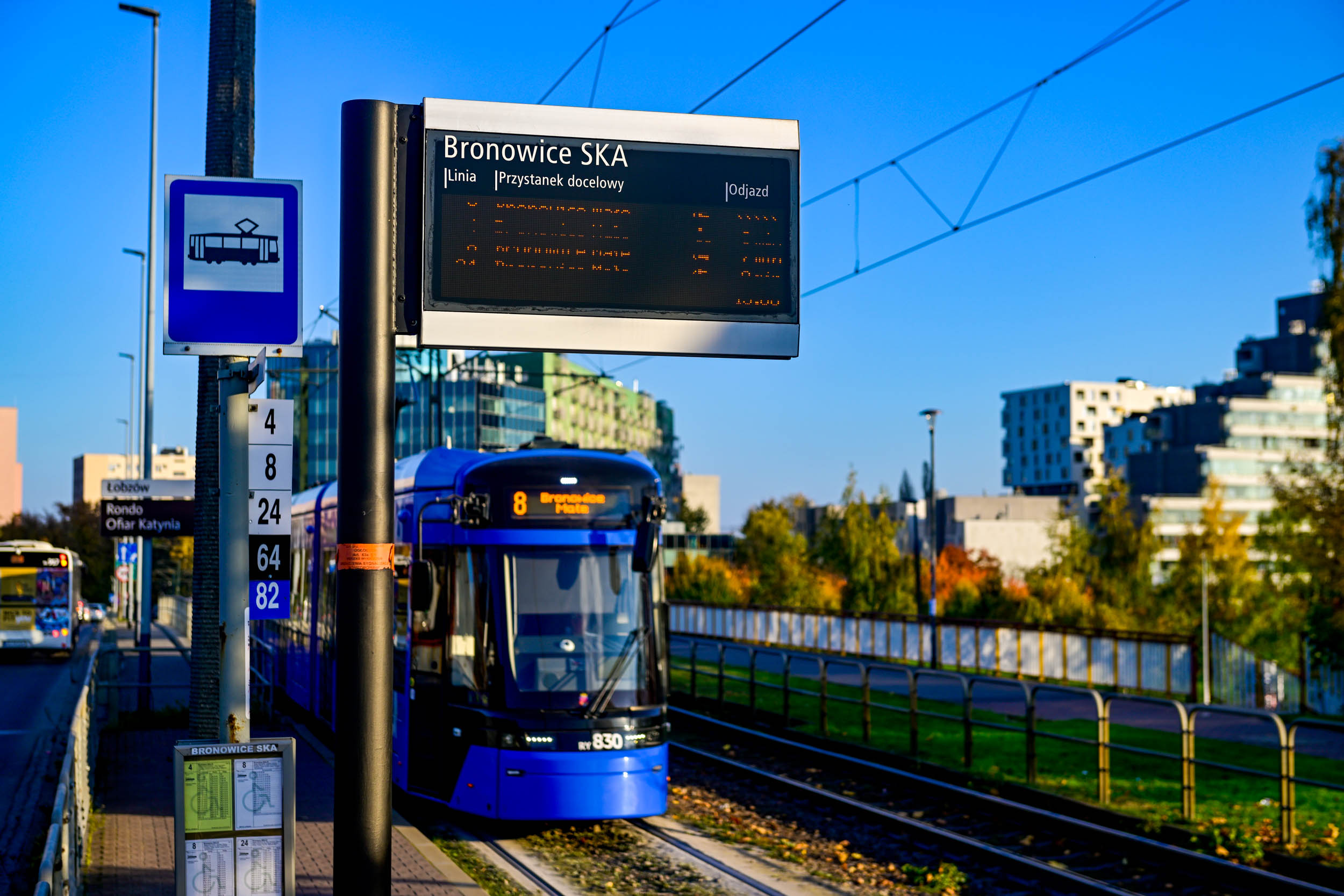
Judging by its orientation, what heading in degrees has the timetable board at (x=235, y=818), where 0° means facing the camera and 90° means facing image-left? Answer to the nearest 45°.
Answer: approximately 0°

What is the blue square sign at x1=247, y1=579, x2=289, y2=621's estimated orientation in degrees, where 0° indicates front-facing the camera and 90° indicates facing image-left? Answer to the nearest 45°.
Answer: approximately 0°

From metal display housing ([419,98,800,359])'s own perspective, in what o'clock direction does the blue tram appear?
The blue tram is roughly at 6 o'clock from the metal display housing.

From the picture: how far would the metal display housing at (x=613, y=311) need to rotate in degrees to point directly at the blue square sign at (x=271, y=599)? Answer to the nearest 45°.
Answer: approximately 135° to its right

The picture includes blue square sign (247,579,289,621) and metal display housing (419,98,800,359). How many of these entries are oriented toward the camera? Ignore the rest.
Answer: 2
